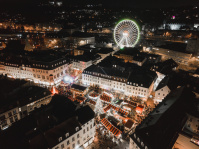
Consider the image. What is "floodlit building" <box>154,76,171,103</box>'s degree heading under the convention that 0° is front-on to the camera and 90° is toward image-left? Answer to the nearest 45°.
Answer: approximately 45°
